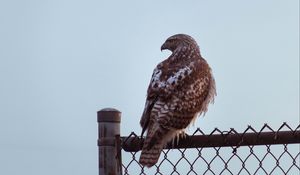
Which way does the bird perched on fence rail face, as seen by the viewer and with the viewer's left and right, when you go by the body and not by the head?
facing away from the viewer and to the right of the viewer
